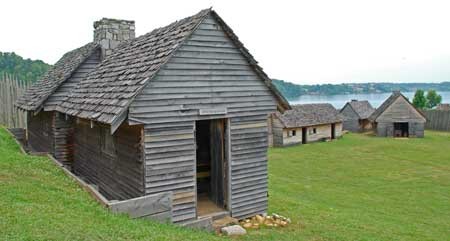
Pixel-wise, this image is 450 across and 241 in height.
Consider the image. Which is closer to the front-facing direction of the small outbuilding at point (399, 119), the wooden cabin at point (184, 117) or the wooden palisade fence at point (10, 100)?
the wooden cabin

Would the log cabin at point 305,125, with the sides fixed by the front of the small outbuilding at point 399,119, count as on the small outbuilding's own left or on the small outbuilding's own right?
on the small outbuilding's own right

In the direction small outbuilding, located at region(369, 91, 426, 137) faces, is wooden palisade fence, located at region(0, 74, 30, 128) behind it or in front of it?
in front

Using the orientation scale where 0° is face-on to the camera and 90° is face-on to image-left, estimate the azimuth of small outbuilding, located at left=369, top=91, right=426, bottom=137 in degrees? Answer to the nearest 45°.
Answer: approximately 0°

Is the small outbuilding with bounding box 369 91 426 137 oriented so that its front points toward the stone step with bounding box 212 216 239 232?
yes

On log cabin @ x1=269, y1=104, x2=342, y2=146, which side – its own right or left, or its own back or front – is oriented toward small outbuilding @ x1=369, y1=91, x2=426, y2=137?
left

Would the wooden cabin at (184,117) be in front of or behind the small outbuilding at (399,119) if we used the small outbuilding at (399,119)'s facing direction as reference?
in front

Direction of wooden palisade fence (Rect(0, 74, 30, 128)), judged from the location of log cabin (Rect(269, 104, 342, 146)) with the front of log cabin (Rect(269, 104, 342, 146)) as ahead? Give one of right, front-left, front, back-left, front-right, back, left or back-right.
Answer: right
